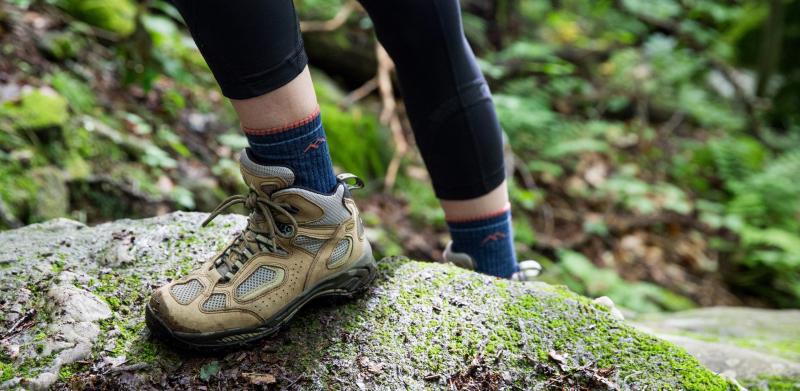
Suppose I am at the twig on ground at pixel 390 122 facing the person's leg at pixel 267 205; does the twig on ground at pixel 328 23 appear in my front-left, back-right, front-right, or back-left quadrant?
back-right

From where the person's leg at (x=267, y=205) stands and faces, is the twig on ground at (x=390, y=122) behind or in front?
behind

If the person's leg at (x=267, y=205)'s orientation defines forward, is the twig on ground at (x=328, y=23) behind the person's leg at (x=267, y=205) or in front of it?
behind

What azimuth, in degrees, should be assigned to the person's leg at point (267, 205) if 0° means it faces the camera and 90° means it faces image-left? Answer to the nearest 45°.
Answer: approximately 45°
